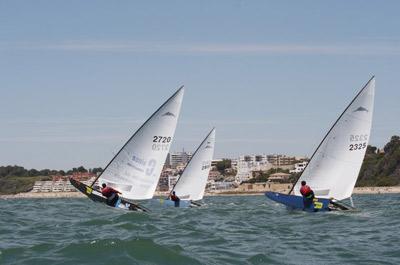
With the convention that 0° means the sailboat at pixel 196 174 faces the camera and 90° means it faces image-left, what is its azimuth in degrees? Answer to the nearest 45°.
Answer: approximately 90°

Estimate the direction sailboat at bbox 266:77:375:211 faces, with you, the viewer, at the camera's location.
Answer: facing to the left of the viewer

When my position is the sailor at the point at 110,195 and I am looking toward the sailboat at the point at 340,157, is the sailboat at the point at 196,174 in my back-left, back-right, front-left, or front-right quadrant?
front-left

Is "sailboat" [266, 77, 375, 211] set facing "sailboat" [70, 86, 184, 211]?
yes
